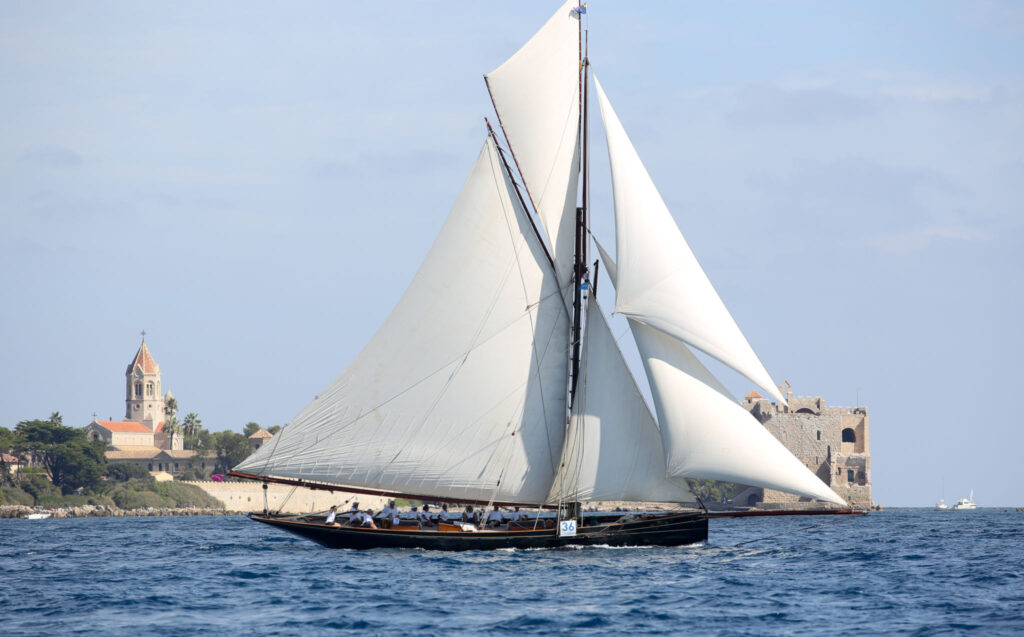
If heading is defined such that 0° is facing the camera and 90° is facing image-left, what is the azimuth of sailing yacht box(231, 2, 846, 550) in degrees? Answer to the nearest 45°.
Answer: approximately 270°
